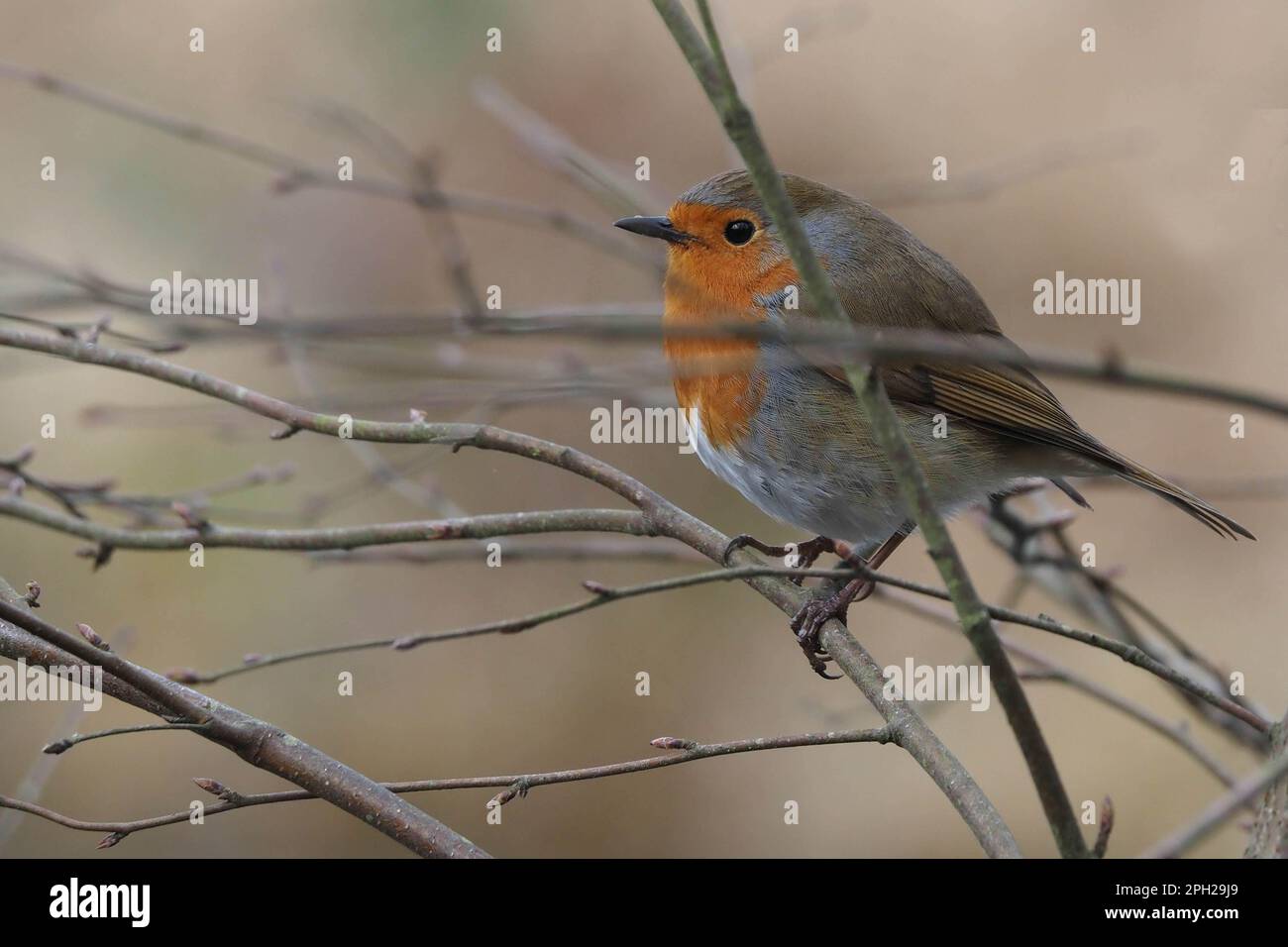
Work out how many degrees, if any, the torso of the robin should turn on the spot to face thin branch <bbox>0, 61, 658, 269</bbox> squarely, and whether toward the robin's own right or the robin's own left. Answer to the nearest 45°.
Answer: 0° — it already faces it

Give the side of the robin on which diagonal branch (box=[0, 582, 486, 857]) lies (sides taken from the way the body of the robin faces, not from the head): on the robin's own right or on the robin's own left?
on the robin's own left

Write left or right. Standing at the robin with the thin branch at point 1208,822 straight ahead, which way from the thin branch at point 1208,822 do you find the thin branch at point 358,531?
right

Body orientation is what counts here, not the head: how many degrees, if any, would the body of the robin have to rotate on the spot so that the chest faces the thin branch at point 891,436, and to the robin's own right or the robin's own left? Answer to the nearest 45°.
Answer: approximately 90° to the robin's own left

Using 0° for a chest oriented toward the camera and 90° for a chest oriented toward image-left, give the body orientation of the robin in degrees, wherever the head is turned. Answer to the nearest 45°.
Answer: approximately 90°

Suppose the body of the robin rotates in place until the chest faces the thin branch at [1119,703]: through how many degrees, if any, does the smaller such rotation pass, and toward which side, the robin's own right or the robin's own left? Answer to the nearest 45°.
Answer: approximately 135° to the robin's own left

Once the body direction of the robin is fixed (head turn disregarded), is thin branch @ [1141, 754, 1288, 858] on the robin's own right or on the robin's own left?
on the robin's own left
